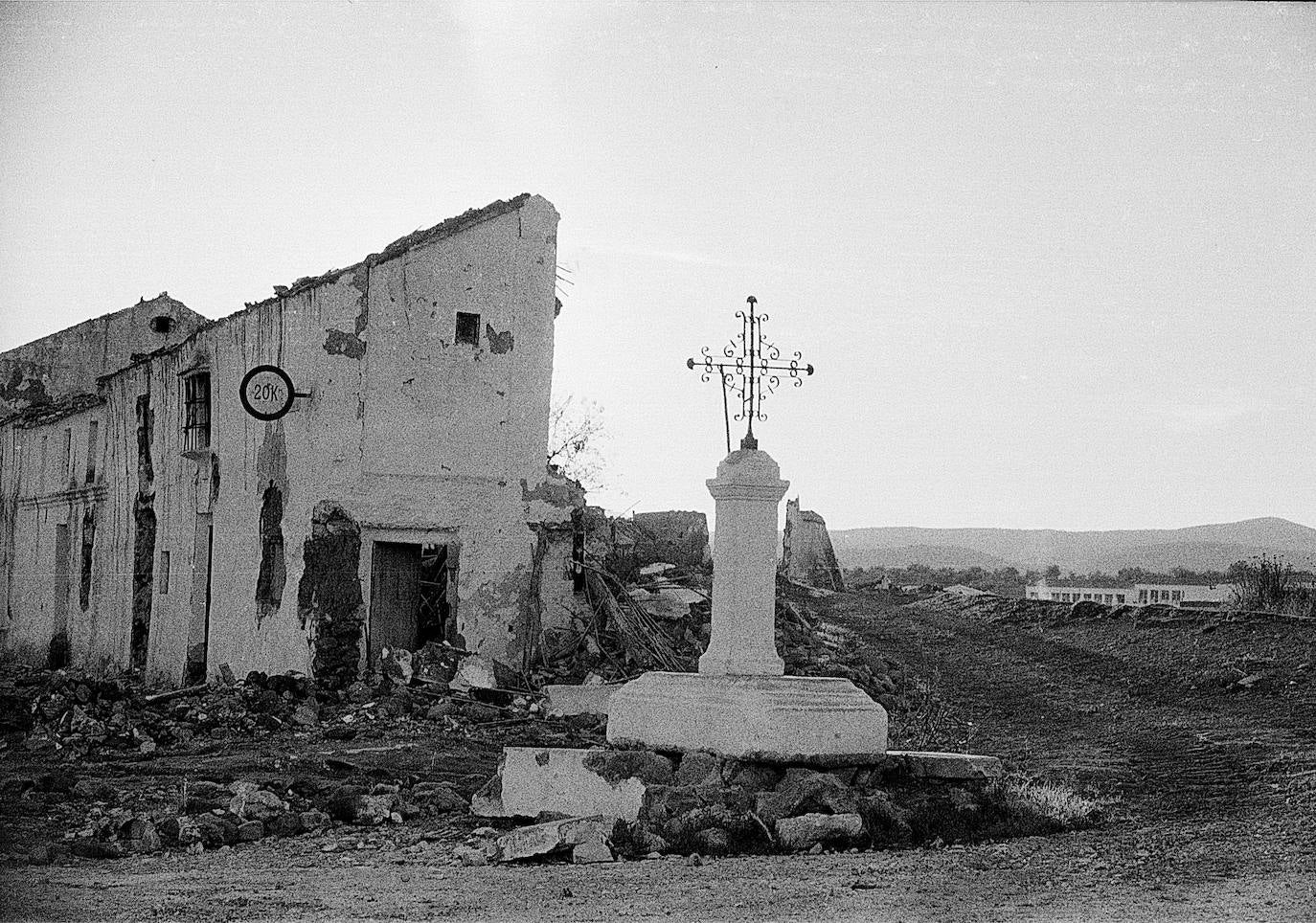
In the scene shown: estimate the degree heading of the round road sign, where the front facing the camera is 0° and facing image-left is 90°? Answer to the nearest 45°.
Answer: approximately 0°

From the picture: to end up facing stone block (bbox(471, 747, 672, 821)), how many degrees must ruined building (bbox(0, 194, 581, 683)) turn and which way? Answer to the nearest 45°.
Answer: approximately 45° to its left
